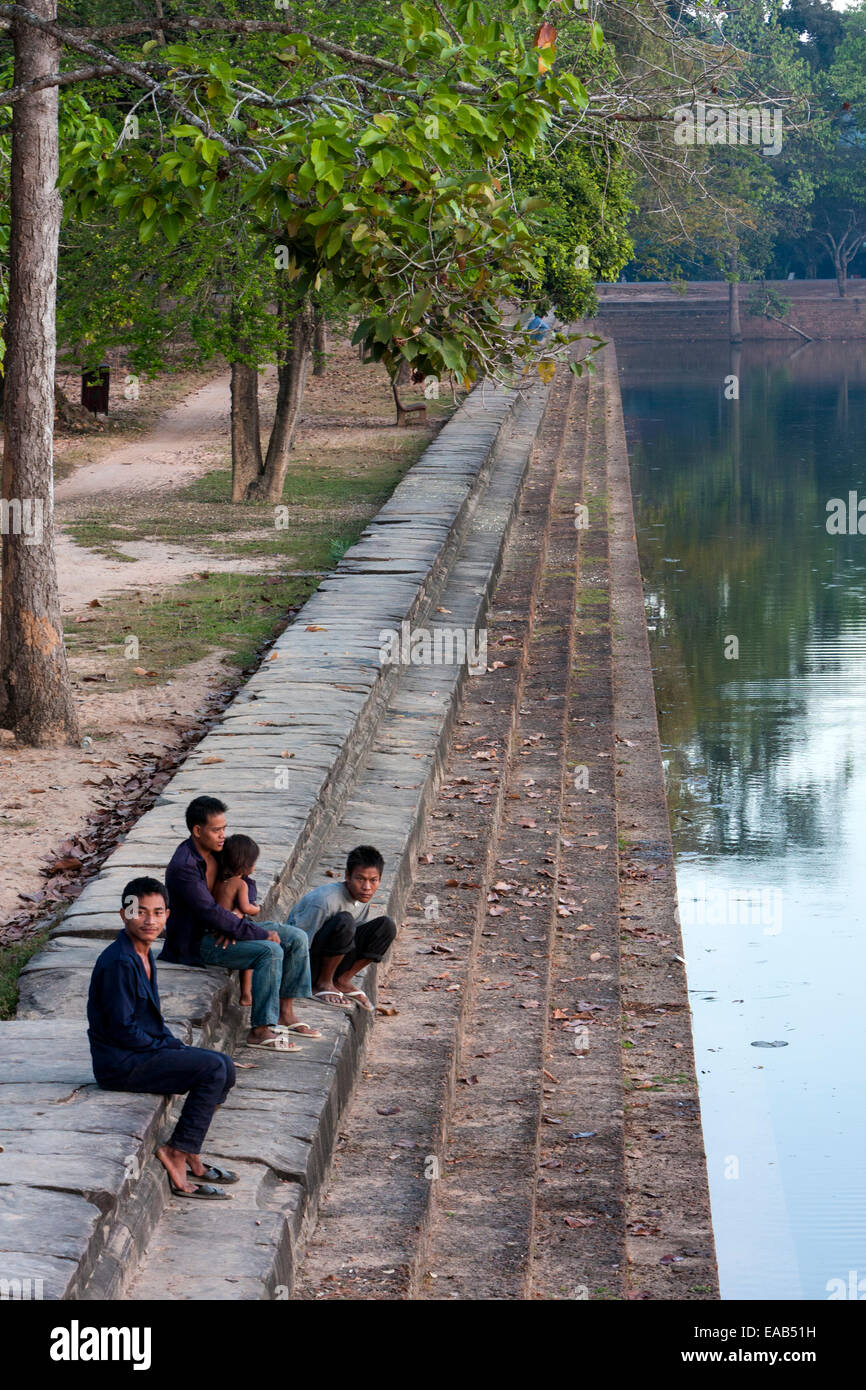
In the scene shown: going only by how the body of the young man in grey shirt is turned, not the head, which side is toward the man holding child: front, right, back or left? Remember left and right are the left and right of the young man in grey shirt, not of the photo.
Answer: right

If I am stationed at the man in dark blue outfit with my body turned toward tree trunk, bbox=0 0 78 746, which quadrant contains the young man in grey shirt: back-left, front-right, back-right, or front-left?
front-right

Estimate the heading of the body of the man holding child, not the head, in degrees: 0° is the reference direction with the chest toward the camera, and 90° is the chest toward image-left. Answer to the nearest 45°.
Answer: approximately 270°

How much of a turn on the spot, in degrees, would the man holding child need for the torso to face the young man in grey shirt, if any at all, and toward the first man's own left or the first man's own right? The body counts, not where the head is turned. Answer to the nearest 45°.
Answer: approximately 45° to the first man's own left

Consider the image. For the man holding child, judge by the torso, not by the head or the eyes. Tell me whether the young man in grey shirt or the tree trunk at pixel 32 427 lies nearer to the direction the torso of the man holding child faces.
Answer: the young man in grey shirt

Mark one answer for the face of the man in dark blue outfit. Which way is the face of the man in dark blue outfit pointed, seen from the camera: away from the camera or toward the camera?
toward the camera
